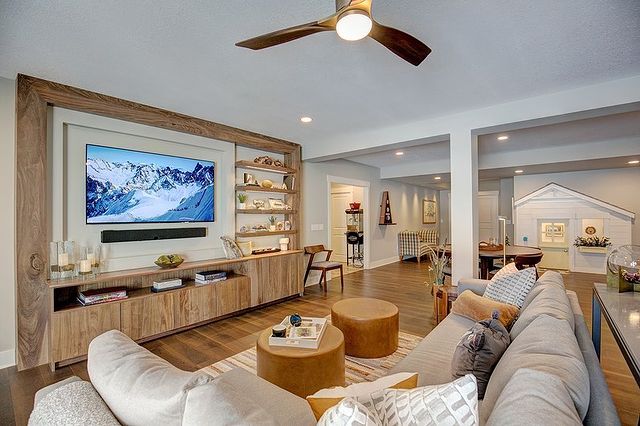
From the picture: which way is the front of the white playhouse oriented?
toward the camera

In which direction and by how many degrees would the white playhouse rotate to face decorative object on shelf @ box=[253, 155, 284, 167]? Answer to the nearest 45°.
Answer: approximately 45° to its right

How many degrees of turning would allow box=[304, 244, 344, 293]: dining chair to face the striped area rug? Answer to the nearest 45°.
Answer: approximately 45° to its right

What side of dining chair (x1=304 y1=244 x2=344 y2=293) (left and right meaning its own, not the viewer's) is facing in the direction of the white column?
front

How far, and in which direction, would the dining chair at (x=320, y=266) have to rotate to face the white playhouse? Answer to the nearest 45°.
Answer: approximately 45° to its left

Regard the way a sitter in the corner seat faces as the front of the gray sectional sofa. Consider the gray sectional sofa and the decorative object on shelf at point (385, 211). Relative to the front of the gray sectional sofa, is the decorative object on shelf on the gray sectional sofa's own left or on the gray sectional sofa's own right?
on the gray sectional sofa's own right

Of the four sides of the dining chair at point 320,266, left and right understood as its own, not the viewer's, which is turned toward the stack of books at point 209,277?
right

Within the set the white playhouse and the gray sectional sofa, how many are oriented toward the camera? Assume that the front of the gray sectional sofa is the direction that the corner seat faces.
1

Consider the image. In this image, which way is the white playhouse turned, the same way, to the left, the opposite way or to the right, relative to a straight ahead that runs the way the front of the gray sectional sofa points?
to the left

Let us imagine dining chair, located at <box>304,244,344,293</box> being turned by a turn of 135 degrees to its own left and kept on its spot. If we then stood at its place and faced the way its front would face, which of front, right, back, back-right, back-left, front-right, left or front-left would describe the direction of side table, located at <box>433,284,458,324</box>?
back-right

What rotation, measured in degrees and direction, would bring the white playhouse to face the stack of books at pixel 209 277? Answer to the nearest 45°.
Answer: approximately 45° to its right

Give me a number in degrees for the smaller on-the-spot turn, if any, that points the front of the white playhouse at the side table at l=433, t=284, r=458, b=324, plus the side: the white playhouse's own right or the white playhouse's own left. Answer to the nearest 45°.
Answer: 0° — it already faces it

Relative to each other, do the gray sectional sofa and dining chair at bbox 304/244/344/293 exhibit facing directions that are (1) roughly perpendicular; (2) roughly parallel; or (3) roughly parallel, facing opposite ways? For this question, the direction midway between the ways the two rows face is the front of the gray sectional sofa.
roughly parallel, facing opposite ways

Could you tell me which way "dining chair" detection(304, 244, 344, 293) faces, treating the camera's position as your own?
facing the viewer and to the right of the viewer

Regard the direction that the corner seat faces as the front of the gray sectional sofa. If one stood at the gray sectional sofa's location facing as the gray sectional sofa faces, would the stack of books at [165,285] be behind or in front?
in front

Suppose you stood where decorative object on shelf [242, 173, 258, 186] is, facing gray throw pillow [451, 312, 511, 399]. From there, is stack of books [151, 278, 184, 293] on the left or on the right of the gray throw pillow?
right

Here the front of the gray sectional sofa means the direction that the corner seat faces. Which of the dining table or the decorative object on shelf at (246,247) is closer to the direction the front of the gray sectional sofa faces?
the decorative object on shelf
